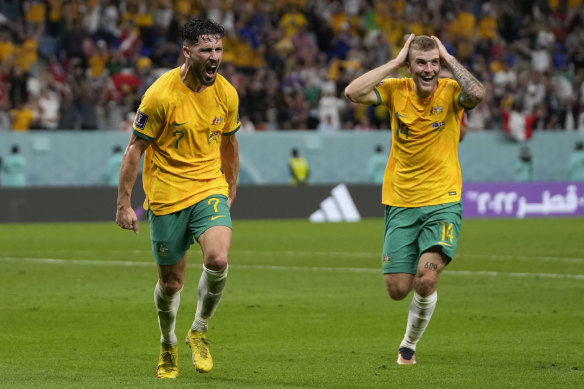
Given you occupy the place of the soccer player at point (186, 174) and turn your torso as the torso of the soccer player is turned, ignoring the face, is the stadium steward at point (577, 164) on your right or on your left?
on your left

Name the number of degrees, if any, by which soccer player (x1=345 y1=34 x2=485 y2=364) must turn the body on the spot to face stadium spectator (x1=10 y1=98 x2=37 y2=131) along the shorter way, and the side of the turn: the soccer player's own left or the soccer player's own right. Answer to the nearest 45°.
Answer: approximately 135° to the soccer player's own right

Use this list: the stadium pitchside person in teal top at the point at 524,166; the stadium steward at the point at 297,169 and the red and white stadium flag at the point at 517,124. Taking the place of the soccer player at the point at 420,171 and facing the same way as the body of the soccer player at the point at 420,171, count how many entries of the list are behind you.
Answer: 3

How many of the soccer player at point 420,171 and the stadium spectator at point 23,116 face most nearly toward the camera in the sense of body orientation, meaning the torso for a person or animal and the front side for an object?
2

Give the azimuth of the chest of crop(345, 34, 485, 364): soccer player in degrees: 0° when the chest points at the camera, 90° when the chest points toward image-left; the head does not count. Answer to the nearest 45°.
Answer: approximately 0°

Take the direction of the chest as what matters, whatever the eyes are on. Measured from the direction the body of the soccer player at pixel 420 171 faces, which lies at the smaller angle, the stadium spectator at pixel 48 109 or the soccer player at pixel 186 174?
the soccer player

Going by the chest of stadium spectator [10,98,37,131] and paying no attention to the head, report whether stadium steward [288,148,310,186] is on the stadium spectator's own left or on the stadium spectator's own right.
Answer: on the stadium spectator's own left

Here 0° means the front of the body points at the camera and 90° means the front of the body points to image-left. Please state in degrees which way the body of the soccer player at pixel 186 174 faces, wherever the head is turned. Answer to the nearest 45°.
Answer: approximately 315°

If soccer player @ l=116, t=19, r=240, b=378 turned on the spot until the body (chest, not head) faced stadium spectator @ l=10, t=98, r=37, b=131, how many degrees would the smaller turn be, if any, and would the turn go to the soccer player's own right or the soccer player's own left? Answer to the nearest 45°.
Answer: approximately 135° to the soccer player's own left

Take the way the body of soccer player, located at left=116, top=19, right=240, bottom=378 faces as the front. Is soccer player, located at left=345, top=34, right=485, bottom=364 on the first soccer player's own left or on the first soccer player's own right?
on the first soccer player's own left

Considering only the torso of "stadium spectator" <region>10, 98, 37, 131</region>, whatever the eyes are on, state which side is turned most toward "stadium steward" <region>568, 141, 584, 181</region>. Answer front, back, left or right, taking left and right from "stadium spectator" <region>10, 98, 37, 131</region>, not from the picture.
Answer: left

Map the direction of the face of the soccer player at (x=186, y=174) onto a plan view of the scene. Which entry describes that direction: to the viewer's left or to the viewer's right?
to the viewer's right
